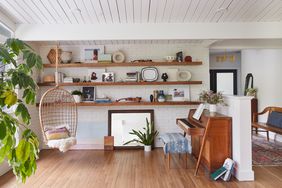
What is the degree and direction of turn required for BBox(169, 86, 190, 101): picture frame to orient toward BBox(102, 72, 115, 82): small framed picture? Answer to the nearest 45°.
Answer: approximately 90° to its right

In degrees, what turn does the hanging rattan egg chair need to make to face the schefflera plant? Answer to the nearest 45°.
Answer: approximately 45° to its right

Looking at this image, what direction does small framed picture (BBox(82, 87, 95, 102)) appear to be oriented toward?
toward the camera

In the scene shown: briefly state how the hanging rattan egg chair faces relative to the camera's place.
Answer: facing the viewer and to the right of the viewer

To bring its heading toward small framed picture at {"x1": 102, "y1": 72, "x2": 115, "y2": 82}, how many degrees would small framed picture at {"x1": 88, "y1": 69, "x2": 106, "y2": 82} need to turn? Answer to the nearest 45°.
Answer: approximately 90° to its left

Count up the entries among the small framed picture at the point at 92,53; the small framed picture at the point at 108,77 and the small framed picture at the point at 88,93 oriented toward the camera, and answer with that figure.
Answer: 3

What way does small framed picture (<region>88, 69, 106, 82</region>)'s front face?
toward the camera

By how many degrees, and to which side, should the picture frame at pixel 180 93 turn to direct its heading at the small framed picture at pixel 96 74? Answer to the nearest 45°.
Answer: approximately 90° to its right

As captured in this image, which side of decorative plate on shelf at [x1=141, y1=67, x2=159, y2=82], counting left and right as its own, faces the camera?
front

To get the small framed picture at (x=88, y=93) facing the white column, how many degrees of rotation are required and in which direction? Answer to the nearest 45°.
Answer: approximately 45° to its left

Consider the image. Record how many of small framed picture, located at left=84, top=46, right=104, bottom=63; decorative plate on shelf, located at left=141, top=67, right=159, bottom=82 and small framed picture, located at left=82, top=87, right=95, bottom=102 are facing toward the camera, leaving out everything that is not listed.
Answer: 3
